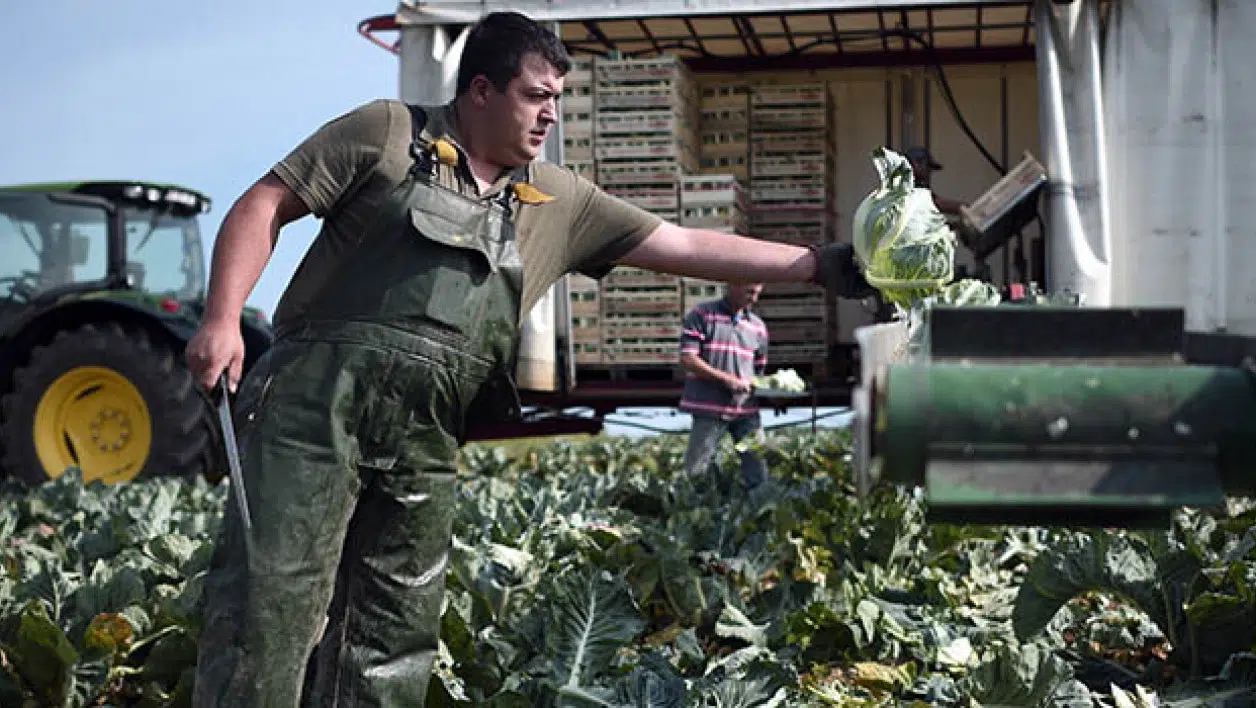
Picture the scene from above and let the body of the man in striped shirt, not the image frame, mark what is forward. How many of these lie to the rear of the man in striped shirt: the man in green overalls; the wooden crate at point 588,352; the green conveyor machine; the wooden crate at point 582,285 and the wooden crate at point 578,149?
3

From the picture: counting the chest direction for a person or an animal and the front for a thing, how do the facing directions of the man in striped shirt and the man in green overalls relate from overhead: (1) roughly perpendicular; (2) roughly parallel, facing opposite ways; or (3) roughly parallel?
roughly parallel

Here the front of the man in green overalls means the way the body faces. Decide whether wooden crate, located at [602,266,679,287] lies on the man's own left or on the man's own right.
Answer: on the man's own left

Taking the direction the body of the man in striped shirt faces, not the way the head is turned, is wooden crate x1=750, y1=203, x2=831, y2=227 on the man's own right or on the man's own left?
on the man's own left

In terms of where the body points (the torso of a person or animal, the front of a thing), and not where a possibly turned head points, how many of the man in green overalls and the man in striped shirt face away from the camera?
0

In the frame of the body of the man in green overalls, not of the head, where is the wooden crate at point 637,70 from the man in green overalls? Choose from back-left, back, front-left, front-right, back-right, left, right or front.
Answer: back-left

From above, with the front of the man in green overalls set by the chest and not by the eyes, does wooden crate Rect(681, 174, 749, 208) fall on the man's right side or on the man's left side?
on the man's left side

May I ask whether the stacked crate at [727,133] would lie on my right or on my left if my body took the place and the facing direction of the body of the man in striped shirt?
on my left

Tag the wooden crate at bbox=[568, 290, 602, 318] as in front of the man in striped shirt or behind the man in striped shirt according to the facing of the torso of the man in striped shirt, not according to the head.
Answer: behind

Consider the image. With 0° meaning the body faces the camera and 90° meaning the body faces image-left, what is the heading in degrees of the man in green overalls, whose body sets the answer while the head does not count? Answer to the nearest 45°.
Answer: approximately 315°

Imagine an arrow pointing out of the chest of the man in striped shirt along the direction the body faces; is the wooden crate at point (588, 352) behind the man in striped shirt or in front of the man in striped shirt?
behind

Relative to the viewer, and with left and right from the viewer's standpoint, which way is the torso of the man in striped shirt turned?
facing the viewer and to the right of the viewer

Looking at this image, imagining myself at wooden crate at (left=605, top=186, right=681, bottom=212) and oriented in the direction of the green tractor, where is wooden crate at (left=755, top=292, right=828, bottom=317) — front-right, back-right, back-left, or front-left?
back-right

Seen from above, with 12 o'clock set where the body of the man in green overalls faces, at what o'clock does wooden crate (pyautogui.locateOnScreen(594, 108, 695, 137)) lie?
The wooden crate is roughly at 8 o'clock from the man in green overalls.

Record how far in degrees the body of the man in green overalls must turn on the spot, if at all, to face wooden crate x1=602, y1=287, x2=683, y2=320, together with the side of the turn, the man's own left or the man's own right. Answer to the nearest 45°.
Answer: approximately 135° to the man's own left
